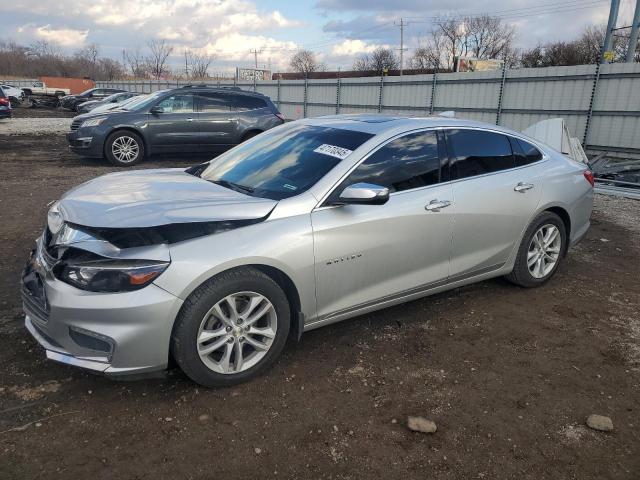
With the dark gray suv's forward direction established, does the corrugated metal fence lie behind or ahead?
behind

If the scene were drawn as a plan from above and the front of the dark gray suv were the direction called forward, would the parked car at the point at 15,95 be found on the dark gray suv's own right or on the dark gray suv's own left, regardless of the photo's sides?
on the dark gray suv's own right

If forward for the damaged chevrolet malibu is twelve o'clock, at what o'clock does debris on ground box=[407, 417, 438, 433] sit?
The debris on ground is roughly at 9 o'clock from the damaged chevrolet malibu.

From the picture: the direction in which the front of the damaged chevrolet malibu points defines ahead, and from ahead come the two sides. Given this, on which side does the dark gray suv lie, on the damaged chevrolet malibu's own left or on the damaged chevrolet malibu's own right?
on the damaged chevrolet malibu's own right

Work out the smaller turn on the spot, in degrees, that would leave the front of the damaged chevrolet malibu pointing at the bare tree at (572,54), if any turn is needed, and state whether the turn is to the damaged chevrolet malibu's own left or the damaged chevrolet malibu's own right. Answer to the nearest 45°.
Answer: approximately 180°

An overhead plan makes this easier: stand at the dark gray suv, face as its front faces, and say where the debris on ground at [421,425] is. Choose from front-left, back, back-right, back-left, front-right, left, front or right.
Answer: left

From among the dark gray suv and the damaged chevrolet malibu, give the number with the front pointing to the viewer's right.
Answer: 0

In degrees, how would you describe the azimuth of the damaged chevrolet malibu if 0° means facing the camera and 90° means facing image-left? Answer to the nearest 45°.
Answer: approximately 45°

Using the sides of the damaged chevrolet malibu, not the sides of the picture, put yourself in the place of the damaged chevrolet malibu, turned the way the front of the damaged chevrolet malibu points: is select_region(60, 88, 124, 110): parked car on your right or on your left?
on your right

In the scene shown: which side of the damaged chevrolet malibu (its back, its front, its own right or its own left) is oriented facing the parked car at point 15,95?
right

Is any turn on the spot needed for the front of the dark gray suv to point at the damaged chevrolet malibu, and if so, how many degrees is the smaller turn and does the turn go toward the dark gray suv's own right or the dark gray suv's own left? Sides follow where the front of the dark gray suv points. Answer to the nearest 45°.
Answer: approximately 90° to the dark gray suv's own left

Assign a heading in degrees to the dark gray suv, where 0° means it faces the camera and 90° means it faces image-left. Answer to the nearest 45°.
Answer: approximately 90°

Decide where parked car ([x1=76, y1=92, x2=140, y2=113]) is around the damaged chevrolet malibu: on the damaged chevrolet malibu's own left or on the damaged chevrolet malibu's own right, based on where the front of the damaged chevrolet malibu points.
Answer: on the damaged chevrolet malibu's own right

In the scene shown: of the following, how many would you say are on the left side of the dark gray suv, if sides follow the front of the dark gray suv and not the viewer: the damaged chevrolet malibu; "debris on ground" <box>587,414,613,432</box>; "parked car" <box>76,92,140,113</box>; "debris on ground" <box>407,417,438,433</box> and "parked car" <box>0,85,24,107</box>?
3

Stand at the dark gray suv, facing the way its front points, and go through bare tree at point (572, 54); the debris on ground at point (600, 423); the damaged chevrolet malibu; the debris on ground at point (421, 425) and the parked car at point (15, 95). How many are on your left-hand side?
3
